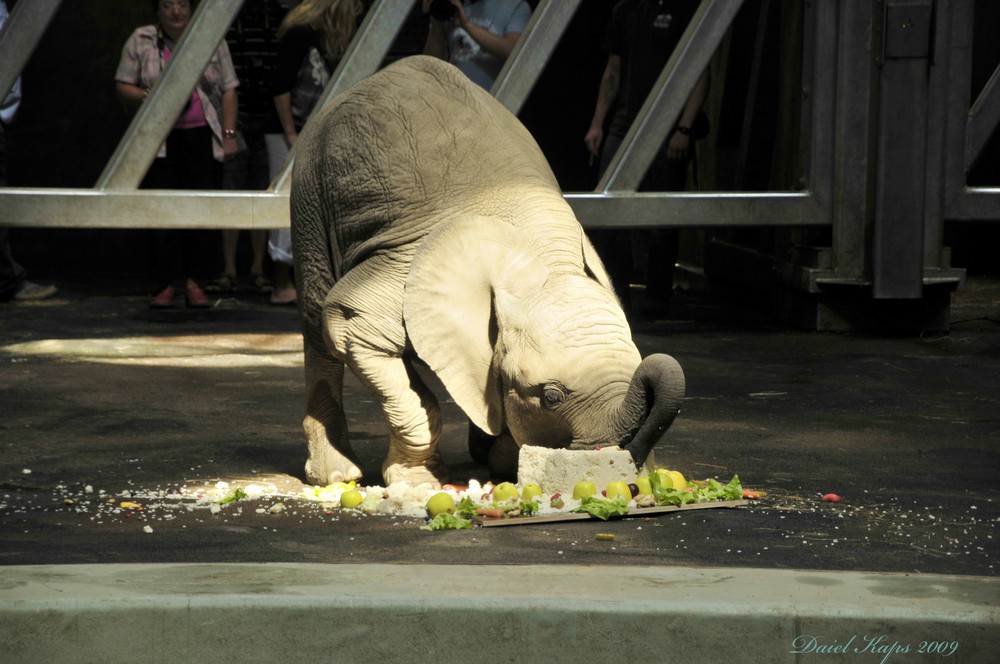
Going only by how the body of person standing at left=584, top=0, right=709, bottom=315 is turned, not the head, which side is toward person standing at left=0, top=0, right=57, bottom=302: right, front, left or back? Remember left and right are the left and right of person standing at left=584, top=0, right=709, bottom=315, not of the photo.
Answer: right

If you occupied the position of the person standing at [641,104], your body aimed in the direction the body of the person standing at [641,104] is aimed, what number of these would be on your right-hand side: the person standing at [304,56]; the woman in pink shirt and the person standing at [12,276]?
3

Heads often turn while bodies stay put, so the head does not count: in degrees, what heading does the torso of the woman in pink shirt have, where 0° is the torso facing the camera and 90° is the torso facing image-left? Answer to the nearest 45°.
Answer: approximately 0°

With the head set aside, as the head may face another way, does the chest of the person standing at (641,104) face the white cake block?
yes

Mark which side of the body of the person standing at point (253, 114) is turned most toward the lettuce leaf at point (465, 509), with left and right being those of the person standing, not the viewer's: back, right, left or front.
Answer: front

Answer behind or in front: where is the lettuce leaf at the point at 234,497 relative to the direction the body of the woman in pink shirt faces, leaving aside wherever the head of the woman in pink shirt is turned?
in front
